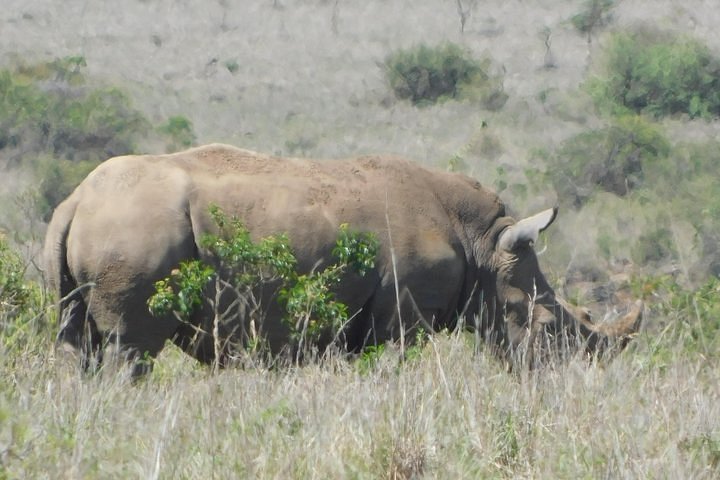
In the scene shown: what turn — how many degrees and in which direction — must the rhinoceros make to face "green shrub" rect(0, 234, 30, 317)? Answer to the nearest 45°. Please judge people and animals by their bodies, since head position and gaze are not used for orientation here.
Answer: approximately 180°

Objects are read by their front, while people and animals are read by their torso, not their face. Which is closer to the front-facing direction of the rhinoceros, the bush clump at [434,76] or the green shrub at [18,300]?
the bush clump

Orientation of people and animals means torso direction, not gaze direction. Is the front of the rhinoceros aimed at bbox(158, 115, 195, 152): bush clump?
no

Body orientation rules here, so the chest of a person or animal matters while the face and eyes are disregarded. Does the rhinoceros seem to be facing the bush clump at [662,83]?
no

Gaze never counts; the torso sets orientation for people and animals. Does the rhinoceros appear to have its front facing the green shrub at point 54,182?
no

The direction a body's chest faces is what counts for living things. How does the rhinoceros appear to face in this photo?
to the viewer's right

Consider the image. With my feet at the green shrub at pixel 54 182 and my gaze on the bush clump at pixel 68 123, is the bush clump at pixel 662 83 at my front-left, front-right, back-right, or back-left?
front-right

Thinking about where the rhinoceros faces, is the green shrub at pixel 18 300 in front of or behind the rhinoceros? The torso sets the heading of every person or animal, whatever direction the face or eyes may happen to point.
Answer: behind

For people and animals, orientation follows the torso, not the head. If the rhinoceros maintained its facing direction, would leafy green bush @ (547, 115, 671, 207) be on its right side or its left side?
on its left

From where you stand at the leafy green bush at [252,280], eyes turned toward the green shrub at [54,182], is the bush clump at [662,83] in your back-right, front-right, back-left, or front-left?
front-right

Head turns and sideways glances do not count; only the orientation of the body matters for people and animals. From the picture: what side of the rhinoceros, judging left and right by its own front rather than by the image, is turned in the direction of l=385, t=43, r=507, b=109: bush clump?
left
